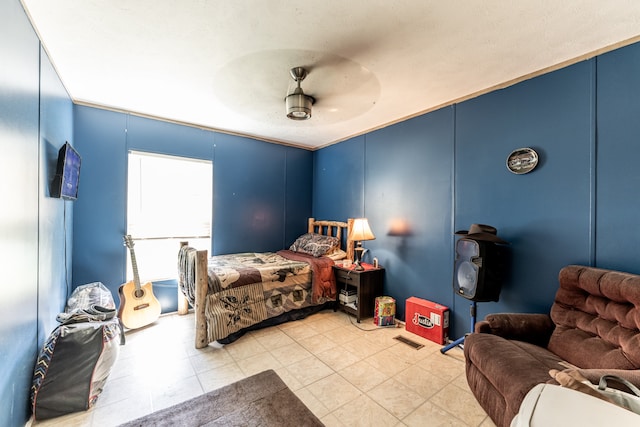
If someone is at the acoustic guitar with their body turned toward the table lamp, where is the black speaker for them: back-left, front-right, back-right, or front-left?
front-right

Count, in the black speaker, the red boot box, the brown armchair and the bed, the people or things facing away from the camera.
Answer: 0

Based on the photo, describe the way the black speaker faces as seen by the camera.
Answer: facing the viewer and to the left of the viewer

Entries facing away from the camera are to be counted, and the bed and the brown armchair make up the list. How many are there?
0

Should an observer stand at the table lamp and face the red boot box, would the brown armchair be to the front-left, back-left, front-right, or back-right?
front-right

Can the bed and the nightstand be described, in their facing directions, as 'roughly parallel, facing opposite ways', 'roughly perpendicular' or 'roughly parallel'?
roughly parallel

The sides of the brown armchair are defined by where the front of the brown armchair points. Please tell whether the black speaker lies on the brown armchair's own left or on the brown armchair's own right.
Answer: on the brown armchair's own right

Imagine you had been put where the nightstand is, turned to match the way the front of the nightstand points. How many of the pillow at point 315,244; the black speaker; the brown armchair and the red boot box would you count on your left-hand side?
3

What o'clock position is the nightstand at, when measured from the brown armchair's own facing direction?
The nightstand is roughly at 2 o'clock from the brown armchair.

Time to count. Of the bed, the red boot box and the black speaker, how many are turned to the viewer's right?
0

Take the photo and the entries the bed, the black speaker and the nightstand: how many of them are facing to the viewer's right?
0

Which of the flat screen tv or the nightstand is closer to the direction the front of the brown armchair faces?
the flat screen tv
